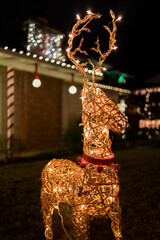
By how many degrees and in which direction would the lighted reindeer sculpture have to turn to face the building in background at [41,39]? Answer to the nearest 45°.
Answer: approximately 135° to its left

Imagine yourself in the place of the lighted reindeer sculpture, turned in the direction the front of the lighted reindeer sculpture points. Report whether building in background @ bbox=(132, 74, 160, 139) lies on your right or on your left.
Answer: on your left

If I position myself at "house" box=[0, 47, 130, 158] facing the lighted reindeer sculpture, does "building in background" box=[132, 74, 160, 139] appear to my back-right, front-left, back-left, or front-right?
back-left

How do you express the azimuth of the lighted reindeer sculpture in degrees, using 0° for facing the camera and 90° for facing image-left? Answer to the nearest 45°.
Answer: approximately 315°

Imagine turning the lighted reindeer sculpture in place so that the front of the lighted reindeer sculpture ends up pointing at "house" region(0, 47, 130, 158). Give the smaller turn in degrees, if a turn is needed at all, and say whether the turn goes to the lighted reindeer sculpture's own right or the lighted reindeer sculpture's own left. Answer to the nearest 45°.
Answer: approximately 135° to the lighted reindeer sculpture's own left

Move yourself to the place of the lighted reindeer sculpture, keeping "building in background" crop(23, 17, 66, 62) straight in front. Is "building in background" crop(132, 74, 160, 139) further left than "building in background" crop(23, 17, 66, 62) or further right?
right
